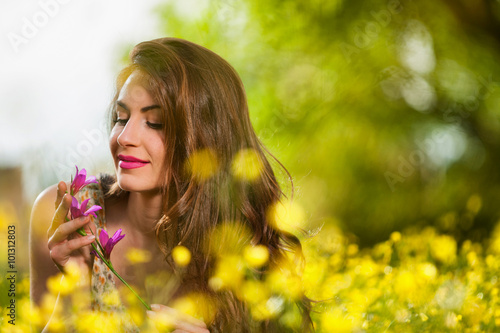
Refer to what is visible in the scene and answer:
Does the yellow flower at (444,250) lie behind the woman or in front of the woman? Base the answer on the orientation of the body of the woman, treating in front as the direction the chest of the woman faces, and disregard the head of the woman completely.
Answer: behind

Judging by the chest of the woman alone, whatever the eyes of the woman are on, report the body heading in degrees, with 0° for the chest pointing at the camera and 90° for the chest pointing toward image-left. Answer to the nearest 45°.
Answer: approximately 45°
